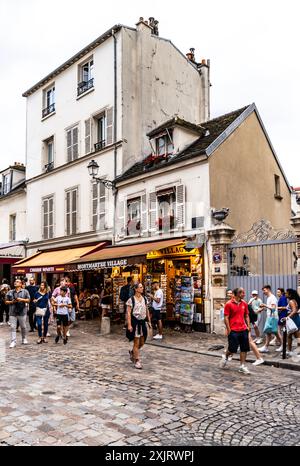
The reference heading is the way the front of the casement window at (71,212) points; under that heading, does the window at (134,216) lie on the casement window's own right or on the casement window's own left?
on the casement window's own left

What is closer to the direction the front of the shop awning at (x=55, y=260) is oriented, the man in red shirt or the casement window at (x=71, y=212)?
the man in red shirt

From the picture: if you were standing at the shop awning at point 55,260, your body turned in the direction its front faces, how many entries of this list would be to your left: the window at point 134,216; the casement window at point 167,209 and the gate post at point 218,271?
3

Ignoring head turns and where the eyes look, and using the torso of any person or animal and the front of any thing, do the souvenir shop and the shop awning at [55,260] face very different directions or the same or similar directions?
same or similar directions

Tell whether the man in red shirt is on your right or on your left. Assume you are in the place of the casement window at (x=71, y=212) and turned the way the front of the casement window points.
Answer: on your left

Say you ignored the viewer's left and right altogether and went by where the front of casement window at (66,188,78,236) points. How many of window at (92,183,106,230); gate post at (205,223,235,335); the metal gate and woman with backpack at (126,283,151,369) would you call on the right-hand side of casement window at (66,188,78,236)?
0

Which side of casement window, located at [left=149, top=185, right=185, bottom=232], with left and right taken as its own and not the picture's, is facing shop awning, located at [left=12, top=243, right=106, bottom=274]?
right

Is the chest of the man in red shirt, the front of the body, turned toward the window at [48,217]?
no

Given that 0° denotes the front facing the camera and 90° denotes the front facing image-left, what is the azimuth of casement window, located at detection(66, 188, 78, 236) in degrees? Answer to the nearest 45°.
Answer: approximately 45°

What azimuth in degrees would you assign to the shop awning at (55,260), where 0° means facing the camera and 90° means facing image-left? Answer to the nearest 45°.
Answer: approximately 45°

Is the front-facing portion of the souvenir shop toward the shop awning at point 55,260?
no

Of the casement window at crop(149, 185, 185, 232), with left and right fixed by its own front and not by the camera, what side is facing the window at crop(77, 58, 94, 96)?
right

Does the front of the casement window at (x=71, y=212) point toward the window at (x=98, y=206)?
no

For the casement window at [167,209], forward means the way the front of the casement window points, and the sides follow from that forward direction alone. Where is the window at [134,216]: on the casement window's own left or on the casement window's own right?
on the casement window's own right

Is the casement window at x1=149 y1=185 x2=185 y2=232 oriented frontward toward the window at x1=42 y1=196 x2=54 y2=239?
no

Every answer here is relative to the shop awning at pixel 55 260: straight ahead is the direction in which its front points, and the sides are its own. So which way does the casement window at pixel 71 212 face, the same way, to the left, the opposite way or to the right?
the same way
